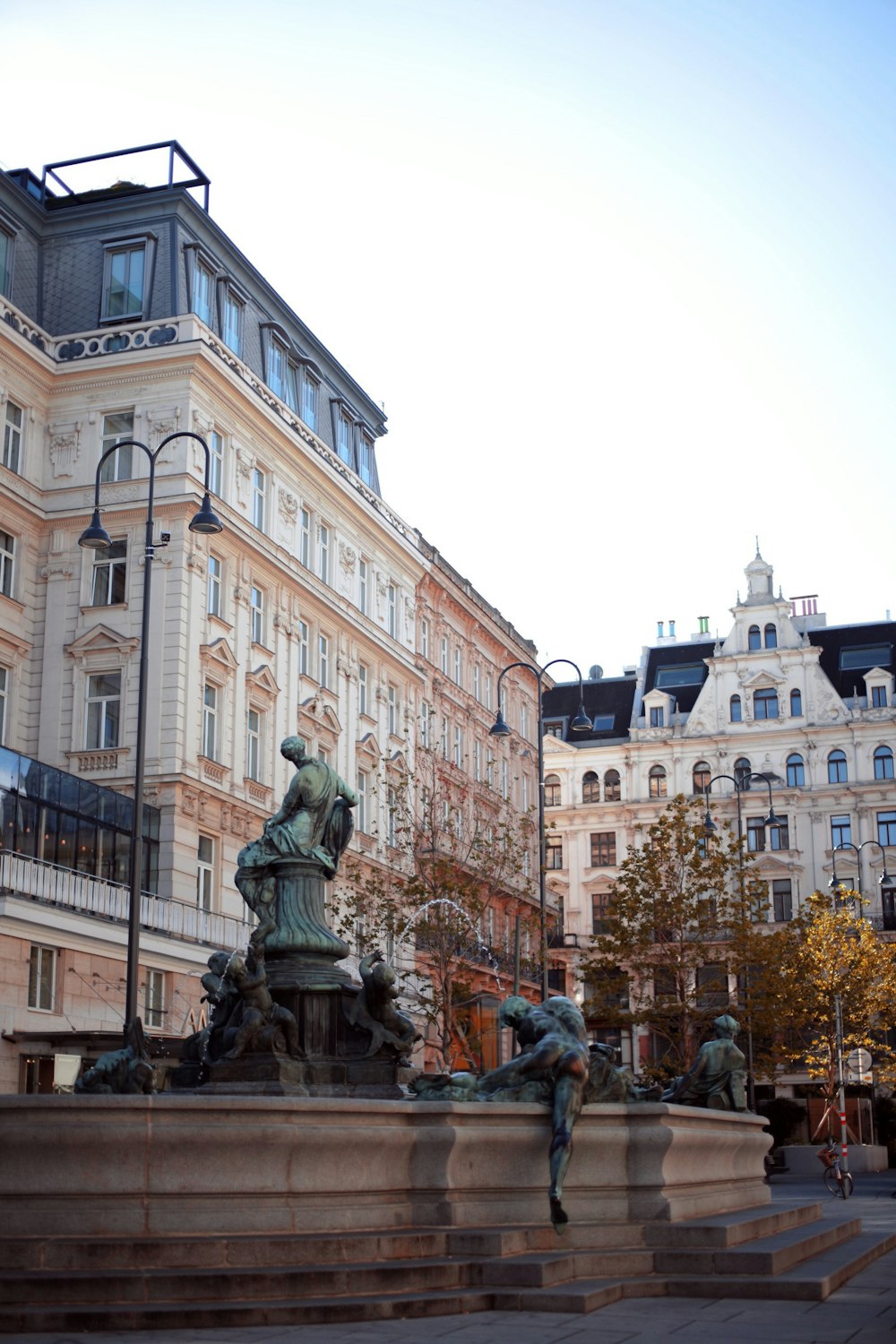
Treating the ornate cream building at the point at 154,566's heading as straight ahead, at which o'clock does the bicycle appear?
The bicycle is roughly at 11 o'clock from the ornate cream building.

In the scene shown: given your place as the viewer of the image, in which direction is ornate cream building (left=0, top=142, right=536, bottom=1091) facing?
facing the viewer and to the right of the viewer
